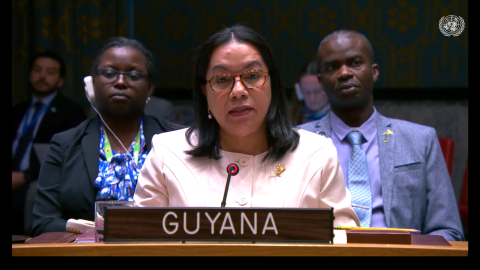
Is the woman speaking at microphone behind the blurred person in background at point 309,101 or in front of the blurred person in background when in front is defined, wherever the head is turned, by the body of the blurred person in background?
in front

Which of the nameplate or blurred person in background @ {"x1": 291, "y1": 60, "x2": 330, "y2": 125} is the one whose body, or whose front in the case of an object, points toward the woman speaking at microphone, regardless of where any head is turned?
the blurred person in background

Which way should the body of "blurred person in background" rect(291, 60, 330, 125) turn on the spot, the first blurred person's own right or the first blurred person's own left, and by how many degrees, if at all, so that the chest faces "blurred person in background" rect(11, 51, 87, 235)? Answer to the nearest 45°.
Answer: approximately 90° to the first blurred person's own right

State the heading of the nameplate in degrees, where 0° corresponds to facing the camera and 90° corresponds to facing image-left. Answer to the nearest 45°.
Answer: approximately 0°

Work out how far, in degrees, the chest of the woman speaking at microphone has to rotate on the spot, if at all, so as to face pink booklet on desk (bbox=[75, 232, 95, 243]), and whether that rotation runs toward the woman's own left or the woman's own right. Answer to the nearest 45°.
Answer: approximately 45° to the woman's own right

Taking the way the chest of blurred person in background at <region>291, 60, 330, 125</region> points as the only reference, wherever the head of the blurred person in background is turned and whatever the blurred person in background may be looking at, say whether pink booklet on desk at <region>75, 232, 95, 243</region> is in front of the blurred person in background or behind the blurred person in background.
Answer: in front

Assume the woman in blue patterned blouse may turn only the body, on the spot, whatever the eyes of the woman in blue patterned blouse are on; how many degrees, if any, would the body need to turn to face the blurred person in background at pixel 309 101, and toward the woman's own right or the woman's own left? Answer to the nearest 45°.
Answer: approximately 135° to the woman's own left

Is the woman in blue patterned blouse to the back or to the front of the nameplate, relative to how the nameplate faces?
to the back
